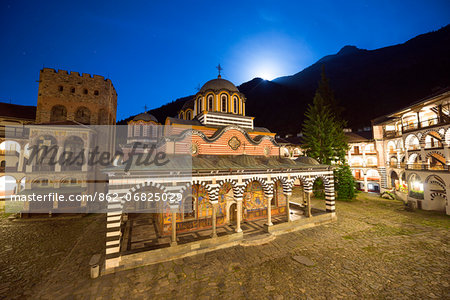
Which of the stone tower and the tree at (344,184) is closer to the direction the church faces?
the tree

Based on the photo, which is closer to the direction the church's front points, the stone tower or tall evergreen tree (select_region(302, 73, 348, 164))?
the tall evergreen tree

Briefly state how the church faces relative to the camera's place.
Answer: facing the viewer and to the right of the viewer

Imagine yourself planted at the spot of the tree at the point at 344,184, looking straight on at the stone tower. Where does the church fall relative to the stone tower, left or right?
left

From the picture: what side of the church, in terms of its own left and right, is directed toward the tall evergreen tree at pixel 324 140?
left

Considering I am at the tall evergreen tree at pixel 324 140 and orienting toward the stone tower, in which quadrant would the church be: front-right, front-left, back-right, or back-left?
front-left

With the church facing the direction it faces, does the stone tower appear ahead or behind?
behind

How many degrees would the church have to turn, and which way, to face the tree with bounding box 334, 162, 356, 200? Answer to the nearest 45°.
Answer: approximately 90° to its left
